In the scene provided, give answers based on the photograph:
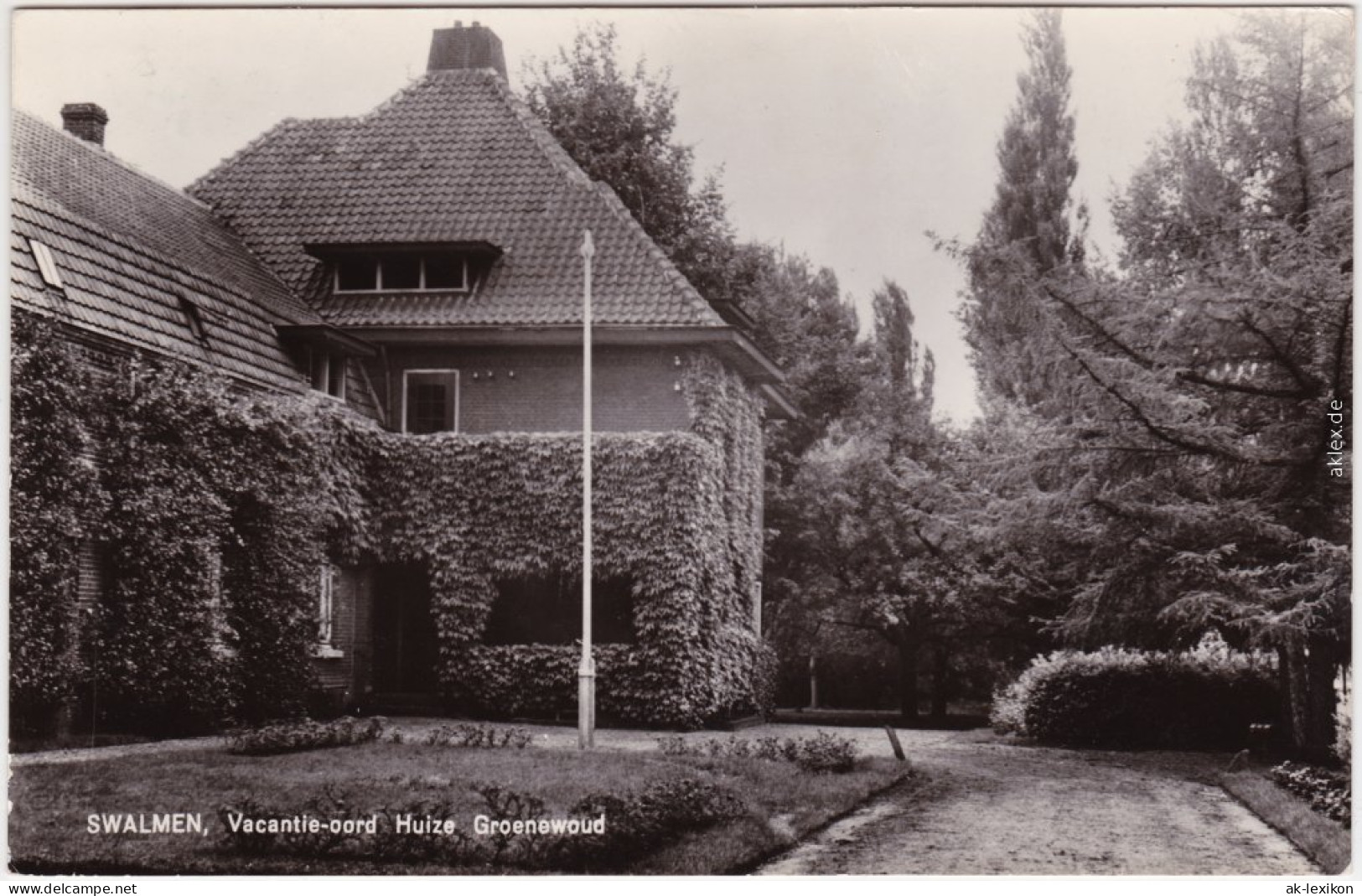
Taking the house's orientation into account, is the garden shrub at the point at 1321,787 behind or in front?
in front

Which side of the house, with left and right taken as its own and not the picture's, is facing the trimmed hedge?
left

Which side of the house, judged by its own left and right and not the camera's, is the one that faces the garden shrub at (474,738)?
front

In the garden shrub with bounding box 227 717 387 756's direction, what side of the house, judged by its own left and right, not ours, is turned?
front

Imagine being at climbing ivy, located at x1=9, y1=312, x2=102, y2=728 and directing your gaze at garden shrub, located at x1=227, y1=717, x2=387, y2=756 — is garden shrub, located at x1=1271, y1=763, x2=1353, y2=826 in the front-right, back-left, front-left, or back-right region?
front-right

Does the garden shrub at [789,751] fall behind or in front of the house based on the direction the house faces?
in front

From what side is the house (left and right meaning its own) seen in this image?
front
